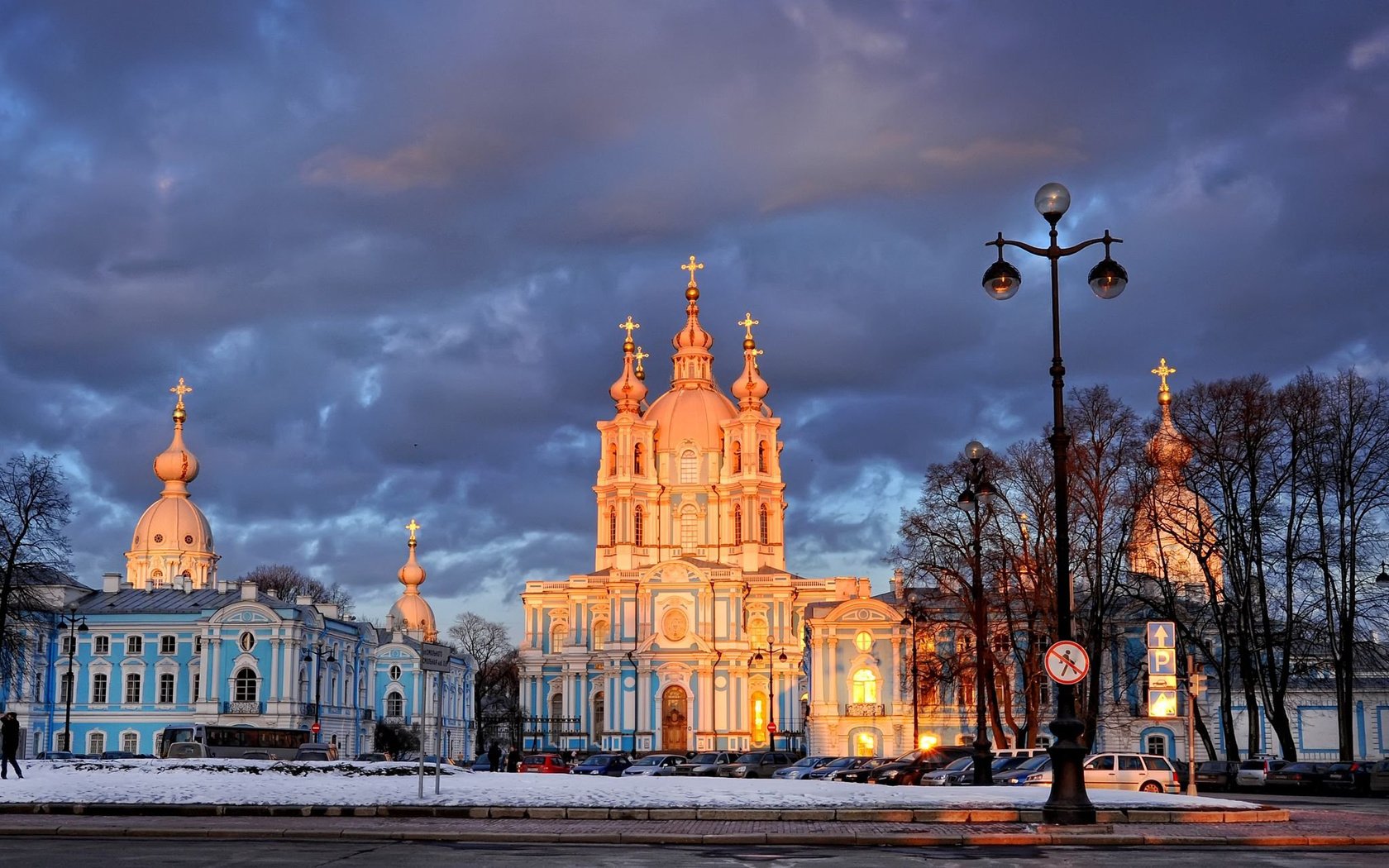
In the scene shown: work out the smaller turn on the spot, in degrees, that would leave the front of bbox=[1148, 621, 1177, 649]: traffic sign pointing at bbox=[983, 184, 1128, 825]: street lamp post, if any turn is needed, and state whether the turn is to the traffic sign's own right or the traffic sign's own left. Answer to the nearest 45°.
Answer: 0° — it already faces it

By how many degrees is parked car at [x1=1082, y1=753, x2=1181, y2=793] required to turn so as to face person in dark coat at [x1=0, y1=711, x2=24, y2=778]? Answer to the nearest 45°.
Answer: approximately 45° to its left

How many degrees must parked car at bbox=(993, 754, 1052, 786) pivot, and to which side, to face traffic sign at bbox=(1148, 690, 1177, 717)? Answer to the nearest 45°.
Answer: approximately 45° to its left

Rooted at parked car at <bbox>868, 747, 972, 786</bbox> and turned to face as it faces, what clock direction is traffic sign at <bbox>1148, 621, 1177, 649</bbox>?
The traffic sign is roughly at 10 o'clock from the parked car.

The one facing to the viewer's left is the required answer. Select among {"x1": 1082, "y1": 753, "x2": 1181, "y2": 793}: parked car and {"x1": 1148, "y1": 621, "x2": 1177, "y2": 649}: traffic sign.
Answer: the parked car

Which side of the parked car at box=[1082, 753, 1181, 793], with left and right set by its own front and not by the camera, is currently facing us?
left

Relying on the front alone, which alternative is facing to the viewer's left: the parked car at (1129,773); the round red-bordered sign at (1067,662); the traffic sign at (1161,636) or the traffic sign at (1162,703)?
the parked car

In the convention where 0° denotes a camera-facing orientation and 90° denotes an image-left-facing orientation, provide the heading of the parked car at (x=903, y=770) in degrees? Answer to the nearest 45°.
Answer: approximately 45°

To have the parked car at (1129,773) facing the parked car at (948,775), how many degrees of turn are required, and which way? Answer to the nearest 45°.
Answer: approximately 45° to its right

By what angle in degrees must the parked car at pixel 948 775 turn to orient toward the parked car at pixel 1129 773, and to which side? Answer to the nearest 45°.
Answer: approximately 90° to its left

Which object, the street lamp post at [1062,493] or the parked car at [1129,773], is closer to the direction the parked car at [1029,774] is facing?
the street lamp post

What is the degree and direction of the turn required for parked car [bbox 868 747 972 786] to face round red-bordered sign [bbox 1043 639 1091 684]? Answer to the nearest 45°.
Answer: approximately 45° to its left

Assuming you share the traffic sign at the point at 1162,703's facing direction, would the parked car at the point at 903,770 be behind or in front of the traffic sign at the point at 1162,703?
behind
